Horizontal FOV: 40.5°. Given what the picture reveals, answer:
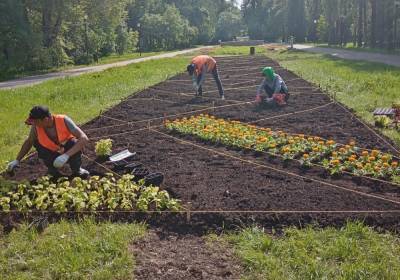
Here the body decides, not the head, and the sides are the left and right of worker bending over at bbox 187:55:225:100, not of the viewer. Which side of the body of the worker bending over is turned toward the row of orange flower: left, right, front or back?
left

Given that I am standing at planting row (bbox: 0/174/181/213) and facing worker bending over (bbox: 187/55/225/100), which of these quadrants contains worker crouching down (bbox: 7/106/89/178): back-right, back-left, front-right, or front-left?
front-left

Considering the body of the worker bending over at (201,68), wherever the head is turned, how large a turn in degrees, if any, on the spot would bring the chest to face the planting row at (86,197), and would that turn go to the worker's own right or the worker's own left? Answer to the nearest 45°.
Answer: approximately 90° to the worker's own left

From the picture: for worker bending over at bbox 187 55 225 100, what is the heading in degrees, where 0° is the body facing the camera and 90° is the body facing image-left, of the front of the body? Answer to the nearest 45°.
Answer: approximately 90°

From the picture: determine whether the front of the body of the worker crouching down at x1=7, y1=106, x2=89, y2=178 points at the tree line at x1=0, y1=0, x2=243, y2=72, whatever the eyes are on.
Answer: no

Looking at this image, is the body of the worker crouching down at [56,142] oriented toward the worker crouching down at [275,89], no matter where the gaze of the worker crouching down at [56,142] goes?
no

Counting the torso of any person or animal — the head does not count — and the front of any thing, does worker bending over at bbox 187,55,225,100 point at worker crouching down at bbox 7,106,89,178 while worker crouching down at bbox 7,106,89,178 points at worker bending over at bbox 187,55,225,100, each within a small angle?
no

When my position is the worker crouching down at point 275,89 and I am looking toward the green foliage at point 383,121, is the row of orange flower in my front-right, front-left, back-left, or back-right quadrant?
front-right

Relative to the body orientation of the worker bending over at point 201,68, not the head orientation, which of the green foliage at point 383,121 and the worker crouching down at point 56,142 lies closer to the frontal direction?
the worker crouching down

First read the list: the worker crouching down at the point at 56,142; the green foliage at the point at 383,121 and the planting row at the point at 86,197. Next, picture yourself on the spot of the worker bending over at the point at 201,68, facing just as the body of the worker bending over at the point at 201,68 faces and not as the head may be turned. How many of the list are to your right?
0
